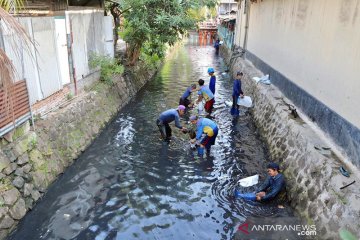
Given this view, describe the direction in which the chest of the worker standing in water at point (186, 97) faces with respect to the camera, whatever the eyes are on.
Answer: to the viewer's right

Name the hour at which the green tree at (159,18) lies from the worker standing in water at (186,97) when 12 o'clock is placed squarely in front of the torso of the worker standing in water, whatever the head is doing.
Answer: The green tree is roughly at 8 o'clock from the worker standing in water.

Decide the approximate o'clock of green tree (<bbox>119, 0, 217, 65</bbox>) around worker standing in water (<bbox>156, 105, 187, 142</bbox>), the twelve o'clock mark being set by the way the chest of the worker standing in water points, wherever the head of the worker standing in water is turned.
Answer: The green tree is roughly at 9 o'clock from the worker standing in water.

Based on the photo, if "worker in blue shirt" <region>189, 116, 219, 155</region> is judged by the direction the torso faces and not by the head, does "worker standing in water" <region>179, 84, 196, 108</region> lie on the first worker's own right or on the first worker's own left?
on the first worker's own right

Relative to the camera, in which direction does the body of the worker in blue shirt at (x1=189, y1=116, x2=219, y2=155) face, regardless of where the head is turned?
to the viewer's left

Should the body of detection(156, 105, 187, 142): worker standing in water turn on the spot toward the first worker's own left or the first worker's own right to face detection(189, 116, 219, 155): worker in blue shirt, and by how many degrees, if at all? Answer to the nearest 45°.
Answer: approximately 45° to the first worker's own right

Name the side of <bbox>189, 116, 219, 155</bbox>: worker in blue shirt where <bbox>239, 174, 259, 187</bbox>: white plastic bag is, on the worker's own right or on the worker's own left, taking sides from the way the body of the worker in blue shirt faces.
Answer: on the worker's own left
